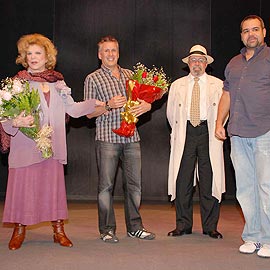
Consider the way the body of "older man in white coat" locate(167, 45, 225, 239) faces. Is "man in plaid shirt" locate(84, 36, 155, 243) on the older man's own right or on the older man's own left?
on the older man's own right

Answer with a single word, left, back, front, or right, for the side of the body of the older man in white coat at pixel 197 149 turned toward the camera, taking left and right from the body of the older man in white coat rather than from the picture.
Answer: front

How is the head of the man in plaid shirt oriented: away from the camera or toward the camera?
toward the camera
